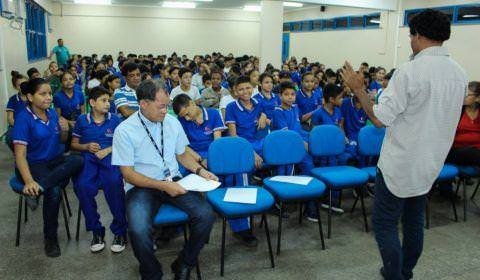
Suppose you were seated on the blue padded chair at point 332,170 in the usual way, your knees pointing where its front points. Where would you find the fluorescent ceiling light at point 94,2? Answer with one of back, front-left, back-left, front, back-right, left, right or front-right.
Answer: back

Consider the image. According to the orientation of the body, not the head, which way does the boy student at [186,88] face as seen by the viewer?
toward the camera

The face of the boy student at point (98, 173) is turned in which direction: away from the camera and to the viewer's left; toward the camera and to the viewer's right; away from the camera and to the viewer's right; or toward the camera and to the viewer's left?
toward the camera and to the viewer's right

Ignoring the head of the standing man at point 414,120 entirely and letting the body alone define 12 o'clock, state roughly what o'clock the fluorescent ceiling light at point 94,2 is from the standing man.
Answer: The fluorescent ceiling light is roughly at 12 o'clock from the standing man.

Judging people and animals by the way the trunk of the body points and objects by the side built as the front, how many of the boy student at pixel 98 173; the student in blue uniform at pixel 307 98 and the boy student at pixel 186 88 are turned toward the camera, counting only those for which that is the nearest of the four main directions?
3

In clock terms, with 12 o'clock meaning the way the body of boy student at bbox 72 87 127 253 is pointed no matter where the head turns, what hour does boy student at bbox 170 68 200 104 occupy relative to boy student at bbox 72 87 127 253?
boy student at bbox 170 68 200 104 is roughly at 7 o'clock from boy student at bbox 72 87 127 253.

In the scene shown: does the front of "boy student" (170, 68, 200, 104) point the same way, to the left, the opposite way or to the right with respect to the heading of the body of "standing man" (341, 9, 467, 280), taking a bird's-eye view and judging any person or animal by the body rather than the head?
the opposite way

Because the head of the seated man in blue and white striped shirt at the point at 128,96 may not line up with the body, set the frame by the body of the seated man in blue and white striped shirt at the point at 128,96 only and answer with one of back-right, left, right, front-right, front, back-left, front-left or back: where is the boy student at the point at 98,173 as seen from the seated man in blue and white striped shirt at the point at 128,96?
front-right

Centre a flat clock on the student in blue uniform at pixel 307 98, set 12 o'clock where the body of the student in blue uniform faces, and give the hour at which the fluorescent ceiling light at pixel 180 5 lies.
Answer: The fluorescent ceiling light is roughly at 5 o'clock from the student in blue uniform.

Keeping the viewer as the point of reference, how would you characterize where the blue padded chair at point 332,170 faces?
facing the viewer and to the right of the viewer

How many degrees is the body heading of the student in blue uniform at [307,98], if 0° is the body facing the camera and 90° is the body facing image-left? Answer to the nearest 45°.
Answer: approximately 0°

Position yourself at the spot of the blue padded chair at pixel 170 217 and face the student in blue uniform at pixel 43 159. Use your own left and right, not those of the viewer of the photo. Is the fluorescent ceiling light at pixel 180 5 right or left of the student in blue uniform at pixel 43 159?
right

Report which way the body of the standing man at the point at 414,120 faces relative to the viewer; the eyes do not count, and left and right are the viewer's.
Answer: facing away from the viewer and to the left of the viewer

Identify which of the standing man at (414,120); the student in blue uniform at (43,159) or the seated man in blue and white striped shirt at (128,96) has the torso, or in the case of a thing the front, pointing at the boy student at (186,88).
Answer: the standing man
